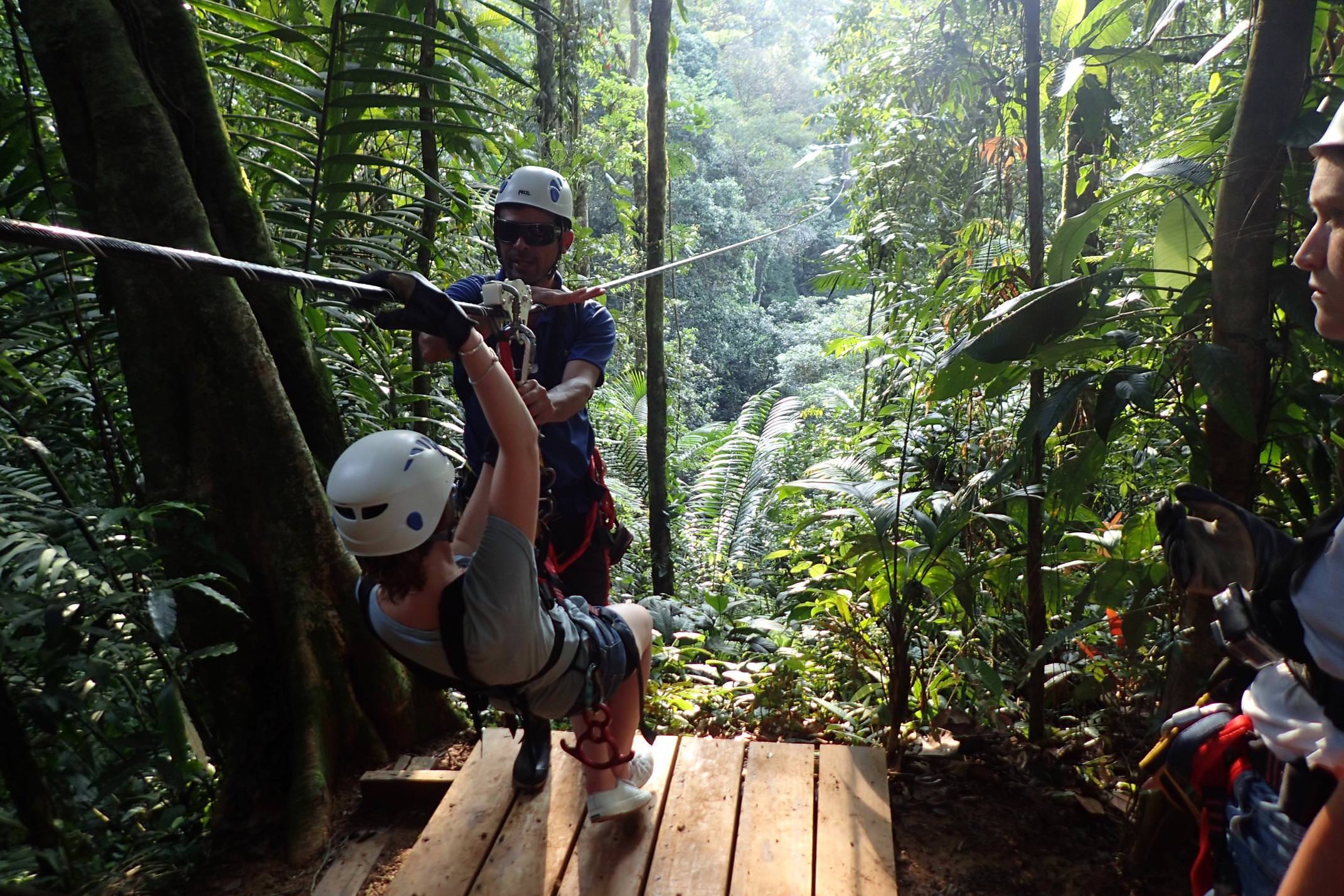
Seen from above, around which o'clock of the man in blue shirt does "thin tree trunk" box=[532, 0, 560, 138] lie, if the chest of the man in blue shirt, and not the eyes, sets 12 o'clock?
The thin tree trunk is roughly at 6 o'clock from the man in blue shirt.

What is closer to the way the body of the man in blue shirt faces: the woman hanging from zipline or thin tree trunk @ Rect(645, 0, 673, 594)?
the woman hanging from zipline

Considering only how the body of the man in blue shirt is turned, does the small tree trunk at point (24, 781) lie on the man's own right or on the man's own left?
on the man's own right

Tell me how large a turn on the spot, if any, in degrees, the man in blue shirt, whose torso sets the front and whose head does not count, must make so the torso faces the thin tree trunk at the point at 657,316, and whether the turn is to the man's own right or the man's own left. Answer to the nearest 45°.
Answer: approximately 180°

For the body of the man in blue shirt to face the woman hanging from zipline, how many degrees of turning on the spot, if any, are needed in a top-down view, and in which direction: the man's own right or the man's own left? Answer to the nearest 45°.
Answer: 0° — they already face them

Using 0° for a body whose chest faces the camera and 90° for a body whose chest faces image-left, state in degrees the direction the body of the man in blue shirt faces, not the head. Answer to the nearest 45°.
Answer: approximately 0°
